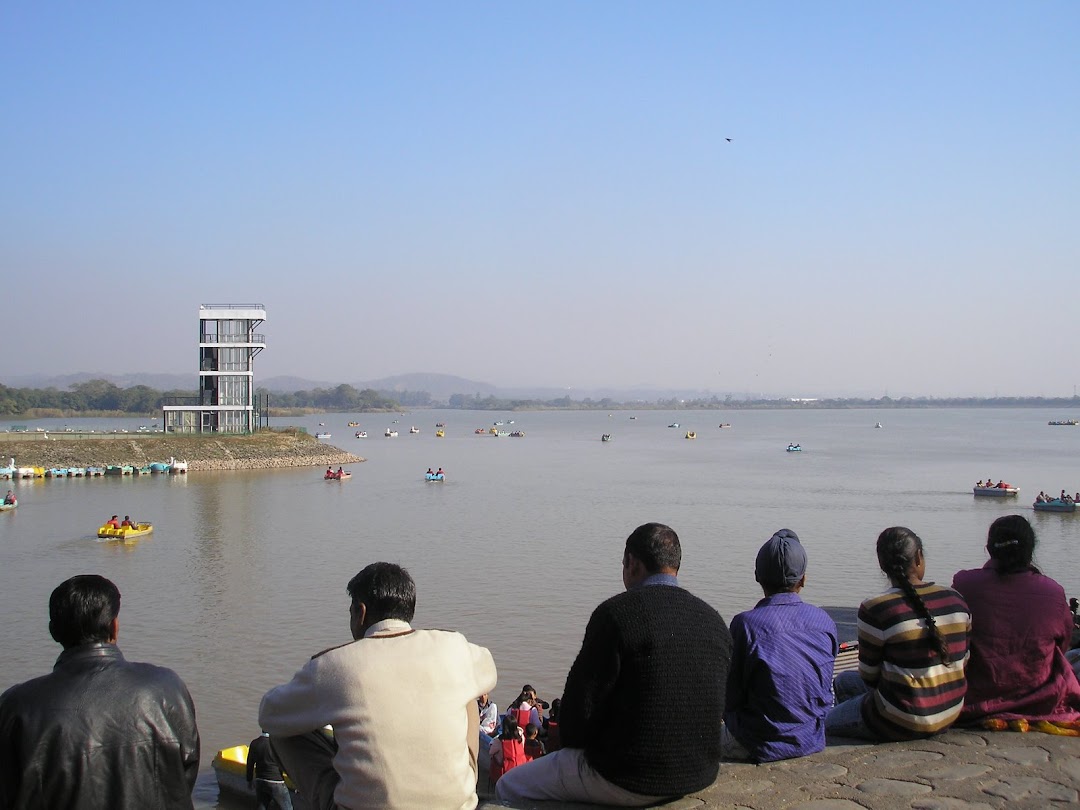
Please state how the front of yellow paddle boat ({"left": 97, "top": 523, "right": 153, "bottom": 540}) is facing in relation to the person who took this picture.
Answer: facing to the right of the viewer

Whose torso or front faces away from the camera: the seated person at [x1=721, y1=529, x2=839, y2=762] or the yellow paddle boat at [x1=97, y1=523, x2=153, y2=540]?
the seated person

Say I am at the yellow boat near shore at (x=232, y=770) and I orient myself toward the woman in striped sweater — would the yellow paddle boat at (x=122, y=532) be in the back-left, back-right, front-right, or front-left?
back-left

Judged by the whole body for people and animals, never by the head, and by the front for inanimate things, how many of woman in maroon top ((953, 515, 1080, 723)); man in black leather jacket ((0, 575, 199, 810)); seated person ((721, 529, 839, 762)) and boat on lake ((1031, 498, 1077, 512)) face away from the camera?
3

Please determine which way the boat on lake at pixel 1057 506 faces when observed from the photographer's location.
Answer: facing to the left of the viewer

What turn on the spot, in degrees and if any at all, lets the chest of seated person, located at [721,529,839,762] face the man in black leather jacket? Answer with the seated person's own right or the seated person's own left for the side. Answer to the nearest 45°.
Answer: approximately 135° to the seated person's own left

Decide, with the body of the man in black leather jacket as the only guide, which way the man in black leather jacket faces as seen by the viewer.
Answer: away from the camera

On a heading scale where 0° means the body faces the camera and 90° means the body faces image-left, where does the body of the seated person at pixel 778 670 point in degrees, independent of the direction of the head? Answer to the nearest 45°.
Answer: approximately 180°

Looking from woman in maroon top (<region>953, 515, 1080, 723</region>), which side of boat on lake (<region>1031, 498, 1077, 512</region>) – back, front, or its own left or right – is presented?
right

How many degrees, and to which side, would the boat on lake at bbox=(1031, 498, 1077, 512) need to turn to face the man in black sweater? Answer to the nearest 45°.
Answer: approximately 90° to its right

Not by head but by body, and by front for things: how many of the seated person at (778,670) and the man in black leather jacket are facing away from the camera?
2
